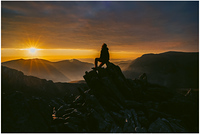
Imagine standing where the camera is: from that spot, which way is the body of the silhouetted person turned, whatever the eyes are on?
to the viewer's left

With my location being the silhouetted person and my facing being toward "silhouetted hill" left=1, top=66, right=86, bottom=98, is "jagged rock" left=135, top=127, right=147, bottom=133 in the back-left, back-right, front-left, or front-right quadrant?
back-left

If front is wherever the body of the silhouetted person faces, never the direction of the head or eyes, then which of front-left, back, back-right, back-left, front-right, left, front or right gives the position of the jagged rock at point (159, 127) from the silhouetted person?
back-left
